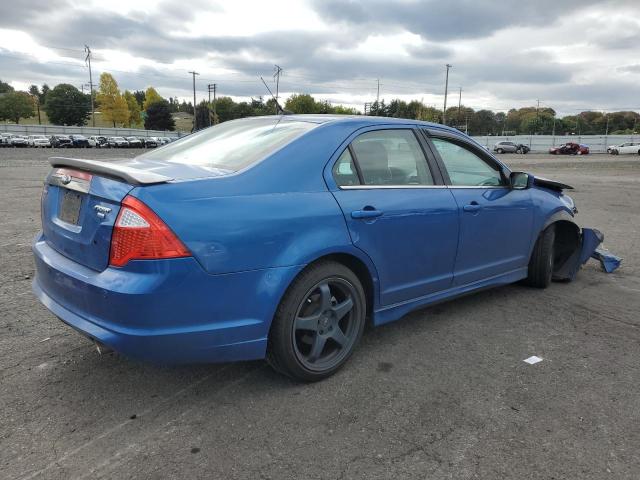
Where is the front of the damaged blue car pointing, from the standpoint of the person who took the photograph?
facing away from the viewer and to the right of the viewer

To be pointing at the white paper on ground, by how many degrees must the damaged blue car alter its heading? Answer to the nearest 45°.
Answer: approximately 45° to its right
